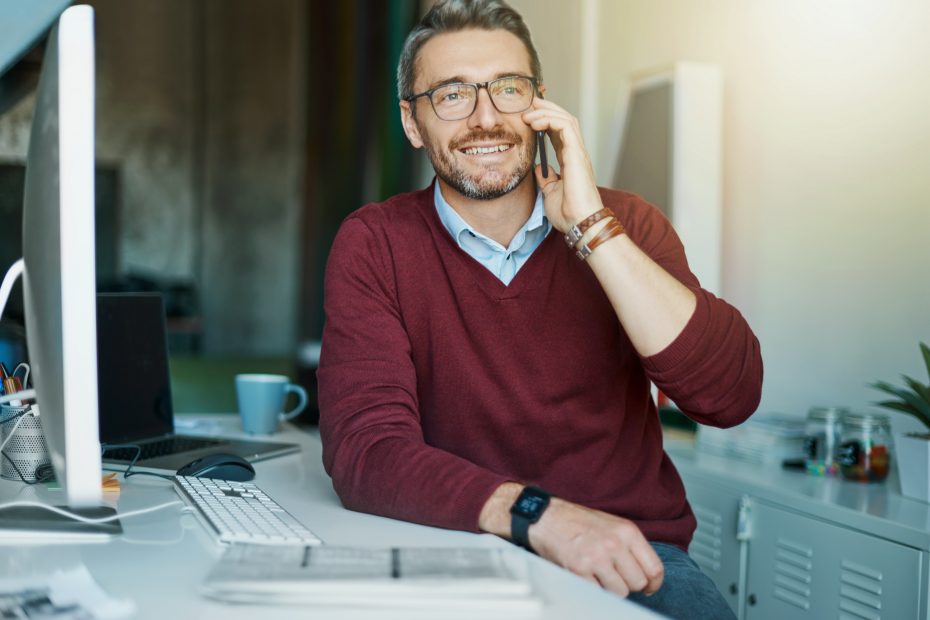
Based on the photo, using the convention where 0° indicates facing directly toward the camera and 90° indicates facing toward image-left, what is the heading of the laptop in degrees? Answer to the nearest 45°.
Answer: approximately 315°

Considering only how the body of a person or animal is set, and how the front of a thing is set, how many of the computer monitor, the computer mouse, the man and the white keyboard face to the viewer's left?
1

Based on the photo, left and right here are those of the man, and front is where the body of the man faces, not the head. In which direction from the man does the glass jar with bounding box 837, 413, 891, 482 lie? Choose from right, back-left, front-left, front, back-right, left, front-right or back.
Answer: back-left

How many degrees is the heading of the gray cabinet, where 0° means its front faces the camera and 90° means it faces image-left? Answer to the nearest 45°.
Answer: approximately 45°

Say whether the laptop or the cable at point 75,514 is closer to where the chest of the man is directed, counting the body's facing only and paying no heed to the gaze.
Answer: the cable

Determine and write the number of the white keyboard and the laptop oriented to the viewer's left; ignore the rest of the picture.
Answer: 0

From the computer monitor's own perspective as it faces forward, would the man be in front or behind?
in front

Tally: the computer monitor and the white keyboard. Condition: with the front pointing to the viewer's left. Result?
0

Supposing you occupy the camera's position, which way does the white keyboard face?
facing to the right of the viewer

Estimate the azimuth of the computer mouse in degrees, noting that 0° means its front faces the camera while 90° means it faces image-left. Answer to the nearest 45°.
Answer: approximately 90°

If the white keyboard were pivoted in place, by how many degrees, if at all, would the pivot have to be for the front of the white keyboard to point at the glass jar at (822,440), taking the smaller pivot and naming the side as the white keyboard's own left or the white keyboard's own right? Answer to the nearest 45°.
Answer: approximately 45° to the white keyboard's own left

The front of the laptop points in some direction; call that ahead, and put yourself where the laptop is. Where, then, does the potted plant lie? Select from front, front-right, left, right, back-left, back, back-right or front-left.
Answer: front-left

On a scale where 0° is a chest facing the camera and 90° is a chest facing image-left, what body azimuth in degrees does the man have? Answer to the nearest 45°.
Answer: approximately 0°
